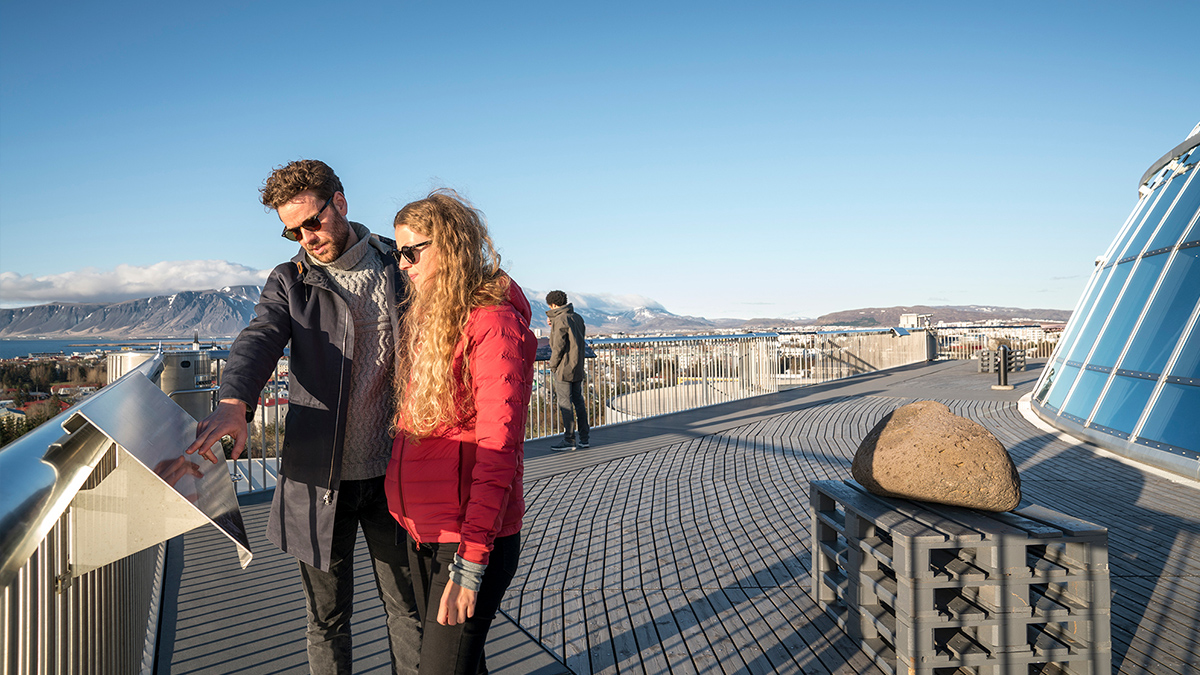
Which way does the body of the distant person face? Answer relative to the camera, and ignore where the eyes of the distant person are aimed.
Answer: to the viewer's left

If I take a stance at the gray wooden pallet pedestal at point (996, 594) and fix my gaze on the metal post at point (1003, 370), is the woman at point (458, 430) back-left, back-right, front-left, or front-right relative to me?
back-left

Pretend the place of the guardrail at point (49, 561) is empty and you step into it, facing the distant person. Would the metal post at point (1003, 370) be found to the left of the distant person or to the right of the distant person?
right

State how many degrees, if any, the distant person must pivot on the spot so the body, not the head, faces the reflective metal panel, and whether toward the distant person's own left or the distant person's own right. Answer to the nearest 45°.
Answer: approximately 90° to the distant person's own left

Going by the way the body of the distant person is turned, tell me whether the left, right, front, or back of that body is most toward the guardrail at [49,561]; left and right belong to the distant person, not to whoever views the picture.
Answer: left

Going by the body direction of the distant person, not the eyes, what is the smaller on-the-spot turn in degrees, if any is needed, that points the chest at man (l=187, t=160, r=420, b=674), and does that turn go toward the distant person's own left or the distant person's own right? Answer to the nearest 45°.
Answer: approximately 90° to the distant person's own left

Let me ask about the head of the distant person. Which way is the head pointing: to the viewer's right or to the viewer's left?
to the viewer's left

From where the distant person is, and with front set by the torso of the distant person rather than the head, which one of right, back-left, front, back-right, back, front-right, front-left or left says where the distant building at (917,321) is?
back-right
